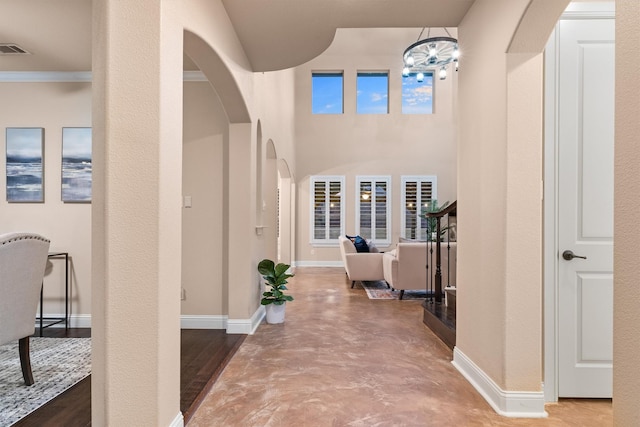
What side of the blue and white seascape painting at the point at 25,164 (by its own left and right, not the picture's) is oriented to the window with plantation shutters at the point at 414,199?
left

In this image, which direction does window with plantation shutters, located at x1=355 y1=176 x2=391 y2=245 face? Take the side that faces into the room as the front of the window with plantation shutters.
toward the camera

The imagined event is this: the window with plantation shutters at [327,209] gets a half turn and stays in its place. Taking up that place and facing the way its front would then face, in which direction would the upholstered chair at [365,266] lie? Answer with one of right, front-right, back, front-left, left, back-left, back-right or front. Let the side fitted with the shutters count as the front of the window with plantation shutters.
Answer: back

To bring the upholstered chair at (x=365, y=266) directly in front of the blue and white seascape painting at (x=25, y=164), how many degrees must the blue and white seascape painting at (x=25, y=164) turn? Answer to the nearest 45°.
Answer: approximately 90° to its left

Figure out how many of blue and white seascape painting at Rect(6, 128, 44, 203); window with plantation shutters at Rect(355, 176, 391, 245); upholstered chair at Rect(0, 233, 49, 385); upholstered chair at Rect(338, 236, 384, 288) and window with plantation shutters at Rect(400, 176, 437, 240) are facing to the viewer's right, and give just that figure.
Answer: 1

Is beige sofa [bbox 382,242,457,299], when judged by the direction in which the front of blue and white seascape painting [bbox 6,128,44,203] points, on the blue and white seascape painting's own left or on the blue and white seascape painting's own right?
on the blue and white seascape painting's own left

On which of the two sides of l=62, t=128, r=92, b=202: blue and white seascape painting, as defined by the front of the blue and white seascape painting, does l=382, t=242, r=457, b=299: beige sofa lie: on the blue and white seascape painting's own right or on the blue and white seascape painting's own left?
on the blue and white seascape painting's own left

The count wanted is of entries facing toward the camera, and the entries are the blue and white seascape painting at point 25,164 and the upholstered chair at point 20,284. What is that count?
1

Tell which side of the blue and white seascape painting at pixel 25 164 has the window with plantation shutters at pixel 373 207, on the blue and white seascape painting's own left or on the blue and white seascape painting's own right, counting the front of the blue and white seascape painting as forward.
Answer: on the blue and white seascape painting's own left

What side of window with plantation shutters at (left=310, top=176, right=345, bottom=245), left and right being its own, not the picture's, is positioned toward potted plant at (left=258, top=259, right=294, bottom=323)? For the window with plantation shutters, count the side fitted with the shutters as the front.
front

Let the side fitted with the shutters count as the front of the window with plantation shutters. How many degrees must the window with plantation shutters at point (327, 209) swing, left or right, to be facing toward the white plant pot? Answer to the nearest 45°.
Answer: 0° — it already faces it

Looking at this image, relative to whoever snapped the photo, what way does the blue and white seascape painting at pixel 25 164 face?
facing the viewer

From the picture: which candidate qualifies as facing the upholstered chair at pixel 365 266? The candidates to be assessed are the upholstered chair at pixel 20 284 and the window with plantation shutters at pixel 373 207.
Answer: the window with plantation shutters

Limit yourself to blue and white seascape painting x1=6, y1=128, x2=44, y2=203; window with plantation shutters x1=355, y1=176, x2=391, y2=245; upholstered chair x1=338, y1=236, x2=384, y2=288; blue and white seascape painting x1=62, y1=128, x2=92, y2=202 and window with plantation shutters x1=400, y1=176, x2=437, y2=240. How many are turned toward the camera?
4

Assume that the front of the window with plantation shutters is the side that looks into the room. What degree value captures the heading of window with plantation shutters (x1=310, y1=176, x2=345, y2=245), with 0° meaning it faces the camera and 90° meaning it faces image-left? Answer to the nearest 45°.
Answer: approximately 0°

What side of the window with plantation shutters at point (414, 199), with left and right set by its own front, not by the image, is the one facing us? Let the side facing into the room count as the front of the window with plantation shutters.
front

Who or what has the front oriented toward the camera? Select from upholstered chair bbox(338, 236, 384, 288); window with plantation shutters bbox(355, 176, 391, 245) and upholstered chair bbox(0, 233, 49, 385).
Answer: the window with plantation shutters

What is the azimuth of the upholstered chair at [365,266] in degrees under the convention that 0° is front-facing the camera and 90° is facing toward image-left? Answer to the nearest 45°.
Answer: approximately 270°
